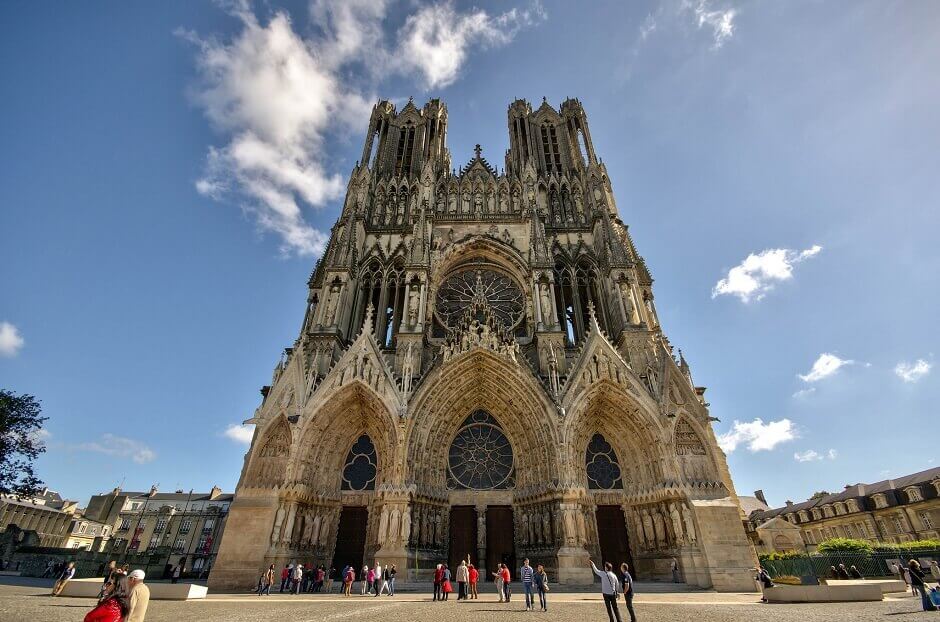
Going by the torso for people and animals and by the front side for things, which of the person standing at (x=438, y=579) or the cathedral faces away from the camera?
the person standing

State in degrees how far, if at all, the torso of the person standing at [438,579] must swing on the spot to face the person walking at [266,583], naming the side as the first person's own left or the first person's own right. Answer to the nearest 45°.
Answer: approximately 45° to the first person's own left

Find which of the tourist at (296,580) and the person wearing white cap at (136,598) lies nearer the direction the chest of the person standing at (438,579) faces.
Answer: the tourist

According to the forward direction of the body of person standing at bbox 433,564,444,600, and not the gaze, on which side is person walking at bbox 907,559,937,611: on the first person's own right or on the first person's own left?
on the first person's own right

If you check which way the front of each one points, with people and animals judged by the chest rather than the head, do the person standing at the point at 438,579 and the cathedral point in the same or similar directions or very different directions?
very different directions

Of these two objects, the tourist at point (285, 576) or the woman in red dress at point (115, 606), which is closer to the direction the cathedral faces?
the woman in red dress

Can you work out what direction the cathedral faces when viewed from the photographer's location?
facing the viewer
